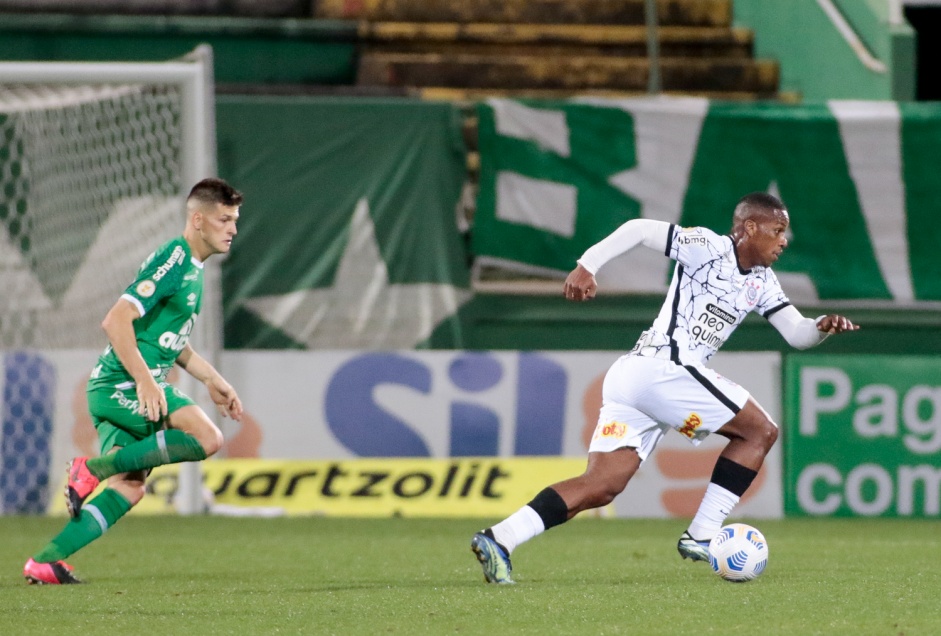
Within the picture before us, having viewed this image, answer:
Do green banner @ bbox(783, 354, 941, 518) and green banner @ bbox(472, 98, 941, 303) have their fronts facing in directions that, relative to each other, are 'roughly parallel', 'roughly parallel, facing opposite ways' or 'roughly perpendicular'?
roughly parallel

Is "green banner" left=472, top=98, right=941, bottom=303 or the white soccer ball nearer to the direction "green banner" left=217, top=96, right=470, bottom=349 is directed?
the white soccer ball

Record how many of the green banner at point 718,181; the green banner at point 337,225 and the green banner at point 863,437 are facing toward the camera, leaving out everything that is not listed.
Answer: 3

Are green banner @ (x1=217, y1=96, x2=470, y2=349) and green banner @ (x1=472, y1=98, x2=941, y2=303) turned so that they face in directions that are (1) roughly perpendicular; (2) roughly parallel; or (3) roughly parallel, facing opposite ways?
roughly parallel

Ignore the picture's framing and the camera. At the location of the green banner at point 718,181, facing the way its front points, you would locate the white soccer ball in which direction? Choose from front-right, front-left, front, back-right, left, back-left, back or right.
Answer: front

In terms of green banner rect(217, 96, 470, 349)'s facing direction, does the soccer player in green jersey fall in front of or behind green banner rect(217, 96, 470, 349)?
in front

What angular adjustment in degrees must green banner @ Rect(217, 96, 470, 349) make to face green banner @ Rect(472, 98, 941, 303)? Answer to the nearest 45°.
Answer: approximately 90° to its left

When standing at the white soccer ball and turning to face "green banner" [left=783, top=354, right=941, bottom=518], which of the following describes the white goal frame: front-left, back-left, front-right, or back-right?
front-left

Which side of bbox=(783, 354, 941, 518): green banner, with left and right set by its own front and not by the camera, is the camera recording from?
front

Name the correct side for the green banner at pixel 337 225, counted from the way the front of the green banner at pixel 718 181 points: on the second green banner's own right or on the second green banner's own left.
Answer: on the second green banner's own right

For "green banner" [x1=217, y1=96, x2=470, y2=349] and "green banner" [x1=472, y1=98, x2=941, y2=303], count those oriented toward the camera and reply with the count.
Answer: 2

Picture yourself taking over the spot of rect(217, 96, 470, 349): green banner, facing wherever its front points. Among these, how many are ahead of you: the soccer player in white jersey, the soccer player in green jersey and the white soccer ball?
3

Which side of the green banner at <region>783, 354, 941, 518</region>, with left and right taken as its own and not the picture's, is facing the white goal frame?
right

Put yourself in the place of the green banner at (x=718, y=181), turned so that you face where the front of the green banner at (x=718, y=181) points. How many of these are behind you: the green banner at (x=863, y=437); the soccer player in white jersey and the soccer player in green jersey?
0

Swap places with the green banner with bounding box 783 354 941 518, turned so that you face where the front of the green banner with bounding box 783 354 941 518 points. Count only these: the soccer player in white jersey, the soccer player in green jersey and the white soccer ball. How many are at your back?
0

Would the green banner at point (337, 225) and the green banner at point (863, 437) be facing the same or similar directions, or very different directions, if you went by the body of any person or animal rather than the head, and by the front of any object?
same or similar directions

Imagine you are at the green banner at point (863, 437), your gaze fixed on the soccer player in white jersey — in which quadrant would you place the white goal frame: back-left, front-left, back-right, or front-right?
front-right

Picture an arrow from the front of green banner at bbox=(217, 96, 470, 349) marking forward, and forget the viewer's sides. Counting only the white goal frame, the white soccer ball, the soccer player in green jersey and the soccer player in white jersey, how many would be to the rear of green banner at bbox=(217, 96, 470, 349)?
0

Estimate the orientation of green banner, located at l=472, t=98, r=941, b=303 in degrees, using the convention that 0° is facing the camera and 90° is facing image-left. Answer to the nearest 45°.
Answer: approximately 0°

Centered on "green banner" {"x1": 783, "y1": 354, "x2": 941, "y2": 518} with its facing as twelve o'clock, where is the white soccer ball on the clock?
The white soccer ball is roughly at 12 o'clock from the green banner.
